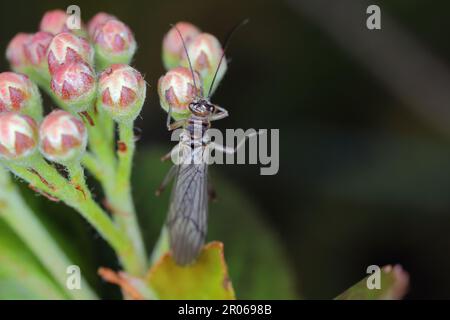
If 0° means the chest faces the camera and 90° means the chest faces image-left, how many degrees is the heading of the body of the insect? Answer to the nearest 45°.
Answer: approximately 180°

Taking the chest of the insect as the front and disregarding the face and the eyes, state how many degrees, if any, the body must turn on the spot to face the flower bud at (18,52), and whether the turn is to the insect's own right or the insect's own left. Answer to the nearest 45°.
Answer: approximately 90° to the insect's own left

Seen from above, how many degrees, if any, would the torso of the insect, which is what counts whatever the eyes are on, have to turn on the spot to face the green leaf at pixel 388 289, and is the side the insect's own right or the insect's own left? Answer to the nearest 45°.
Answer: approximately 135° to the insect's own right

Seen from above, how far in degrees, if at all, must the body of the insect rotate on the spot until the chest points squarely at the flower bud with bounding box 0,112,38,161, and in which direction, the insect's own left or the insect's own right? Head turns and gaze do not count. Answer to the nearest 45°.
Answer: approximately 135° to the insect's own left
